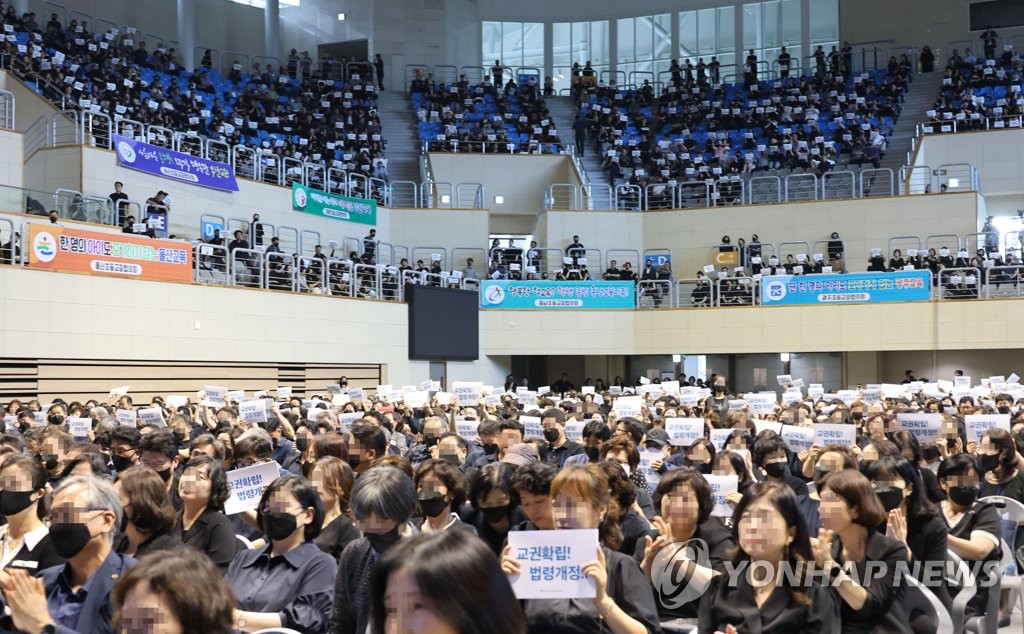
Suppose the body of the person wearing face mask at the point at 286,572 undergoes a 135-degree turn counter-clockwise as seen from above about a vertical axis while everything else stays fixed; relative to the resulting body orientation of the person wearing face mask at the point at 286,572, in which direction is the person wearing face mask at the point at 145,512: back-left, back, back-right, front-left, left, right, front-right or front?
back-left

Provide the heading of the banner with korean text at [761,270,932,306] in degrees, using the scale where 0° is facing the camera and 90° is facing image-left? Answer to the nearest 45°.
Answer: approximately 0°

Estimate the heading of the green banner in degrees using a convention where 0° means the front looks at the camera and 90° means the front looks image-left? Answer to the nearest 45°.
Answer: approximately 315°

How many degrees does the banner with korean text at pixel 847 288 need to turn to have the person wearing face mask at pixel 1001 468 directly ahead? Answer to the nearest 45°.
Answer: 0° — it already faces them

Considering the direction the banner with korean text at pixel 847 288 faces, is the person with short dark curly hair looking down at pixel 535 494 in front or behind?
in front

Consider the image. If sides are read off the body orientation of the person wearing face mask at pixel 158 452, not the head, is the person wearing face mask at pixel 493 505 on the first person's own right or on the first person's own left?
on the first person's own left

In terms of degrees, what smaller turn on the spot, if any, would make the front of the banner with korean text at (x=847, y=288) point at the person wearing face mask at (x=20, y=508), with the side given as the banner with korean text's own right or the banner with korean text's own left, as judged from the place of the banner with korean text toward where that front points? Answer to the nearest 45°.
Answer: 0° — it already faces them

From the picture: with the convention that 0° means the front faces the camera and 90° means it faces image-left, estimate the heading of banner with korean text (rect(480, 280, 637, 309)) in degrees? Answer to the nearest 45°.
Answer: approximately 0°

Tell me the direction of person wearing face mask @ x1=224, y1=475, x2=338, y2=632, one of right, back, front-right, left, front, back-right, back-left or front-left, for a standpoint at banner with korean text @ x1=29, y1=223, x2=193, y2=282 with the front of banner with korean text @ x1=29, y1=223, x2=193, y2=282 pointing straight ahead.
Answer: front-right
